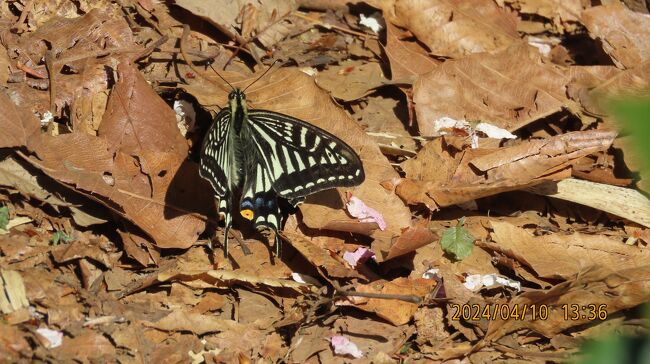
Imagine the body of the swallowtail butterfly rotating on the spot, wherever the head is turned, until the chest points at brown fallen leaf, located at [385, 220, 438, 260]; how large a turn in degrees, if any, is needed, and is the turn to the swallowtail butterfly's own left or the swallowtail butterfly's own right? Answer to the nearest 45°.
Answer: approximately 135° to the swallowtail butterfly's own right

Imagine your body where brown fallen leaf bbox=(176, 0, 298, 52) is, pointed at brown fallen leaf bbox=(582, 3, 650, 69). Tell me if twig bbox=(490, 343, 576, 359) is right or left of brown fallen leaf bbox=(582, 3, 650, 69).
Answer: right

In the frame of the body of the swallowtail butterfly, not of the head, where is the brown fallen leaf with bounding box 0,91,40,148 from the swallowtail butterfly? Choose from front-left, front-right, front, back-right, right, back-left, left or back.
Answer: left

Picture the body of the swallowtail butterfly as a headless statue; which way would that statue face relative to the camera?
away from the camera

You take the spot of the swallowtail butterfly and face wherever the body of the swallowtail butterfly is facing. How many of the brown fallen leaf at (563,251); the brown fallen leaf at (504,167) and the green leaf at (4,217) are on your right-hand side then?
2

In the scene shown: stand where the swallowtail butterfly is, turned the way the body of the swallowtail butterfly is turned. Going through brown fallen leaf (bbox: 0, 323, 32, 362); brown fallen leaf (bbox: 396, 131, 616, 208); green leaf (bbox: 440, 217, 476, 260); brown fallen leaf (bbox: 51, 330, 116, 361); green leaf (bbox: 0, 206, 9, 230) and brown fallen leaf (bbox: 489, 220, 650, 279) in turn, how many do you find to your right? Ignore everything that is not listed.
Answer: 3

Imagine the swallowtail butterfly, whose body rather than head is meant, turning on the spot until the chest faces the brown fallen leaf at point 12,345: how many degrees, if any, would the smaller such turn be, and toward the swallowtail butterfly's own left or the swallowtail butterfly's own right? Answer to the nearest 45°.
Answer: approximately 135° to the swallowtail butterfly's own left

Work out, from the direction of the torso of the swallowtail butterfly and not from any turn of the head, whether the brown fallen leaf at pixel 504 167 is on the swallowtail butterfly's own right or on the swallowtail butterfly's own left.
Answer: on the swallowtail butterfly's own right

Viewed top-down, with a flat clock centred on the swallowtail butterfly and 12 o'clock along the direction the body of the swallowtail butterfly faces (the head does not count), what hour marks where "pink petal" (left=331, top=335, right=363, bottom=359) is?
The pink petal is roughly at 5 o'clock from the swallowtail butterfly.

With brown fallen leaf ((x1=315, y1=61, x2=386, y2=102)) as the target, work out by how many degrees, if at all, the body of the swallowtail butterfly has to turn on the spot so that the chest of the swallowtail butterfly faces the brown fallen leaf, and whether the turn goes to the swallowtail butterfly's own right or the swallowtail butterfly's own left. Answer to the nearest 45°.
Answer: approximately 45° to the swallowtail butterfly's own right

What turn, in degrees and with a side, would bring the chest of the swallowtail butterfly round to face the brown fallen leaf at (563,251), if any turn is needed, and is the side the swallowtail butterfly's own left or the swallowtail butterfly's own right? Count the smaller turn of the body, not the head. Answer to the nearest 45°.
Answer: approximately 90° to the swallowtail butterfly's own right

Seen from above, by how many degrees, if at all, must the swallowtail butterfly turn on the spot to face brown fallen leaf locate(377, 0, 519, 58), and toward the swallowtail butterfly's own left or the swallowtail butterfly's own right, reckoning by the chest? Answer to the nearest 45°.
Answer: approximately 45° to the swallowtail butterfly's own right

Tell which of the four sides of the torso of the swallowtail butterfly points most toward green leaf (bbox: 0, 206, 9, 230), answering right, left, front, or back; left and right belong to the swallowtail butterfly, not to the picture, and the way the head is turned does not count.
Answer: left

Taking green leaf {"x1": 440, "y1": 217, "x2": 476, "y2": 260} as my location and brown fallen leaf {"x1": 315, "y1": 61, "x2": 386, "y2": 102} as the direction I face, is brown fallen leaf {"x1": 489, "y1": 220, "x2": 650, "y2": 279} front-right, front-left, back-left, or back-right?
back-right

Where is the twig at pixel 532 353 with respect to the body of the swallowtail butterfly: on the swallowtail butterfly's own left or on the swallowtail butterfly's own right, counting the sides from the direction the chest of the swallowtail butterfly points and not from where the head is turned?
on the swallowtail butterfly's own right

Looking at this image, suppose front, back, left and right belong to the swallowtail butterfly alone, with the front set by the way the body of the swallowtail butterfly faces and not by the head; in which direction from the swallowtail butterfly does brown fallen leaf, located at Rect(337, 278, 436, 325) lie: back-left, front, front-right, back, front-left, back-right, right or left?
back-right
